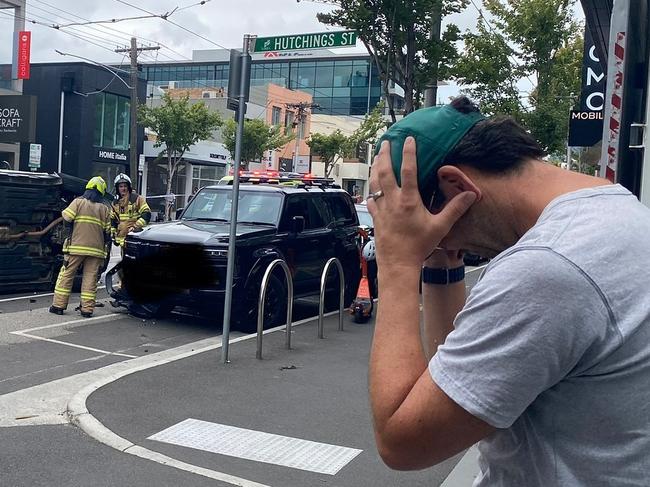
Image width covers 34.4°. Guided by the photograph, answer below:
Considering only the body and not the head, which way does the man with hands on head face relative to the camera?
to the viewer's left

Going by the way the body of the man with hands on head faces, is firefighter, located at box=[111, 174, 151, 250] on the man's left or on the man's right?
on the man's right

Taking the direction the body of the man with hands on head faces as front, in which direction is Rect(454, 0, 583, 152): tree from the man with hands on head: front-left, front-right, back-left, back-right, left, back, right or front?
right

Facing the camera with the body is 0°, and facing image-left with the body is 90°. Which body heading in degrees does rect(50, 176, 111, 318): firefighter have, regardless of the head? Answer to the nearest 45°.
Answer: approximately 180°

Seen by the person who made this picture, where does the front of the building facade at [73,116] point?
facing the viewer and to the right of the viewer

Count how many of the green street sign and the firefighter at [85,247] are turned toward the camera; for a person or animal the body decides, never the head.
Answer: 1

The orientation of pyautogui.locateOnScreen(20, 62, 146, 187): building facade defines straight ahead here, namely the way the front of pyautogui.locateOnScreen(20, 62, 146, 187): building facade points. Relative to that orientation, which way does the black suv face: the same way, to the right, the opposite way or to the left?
to the right

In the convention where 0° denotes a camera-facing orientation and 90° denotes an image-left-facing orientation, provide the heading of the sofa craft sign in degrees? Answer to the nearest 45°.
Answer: approximately 0°

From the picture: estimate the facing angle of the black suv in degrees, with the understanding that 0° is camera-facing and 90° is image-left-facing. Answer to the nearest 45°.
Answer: approximately 45°

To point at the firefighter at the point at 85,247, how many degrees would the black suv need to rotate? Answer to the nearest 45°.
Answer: approximately 45° to its right

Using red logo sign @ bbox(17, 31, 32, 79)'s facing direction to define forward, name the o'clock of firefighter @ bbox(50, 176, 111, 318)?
The firefighter is roughly at 12 o'clock from the red logo sign.

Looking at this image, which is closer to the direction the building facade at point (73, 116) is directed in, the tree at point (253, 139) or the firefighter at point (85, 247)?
the firefighter

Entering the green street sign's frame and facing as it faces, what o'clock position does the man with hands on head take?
The man with hands on head is roughly at 12 o'clock from the green street sign.

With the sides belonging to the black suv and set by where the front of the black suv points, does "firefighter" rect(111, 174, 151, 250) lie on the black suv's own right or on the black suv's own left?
on the black suv's own right
